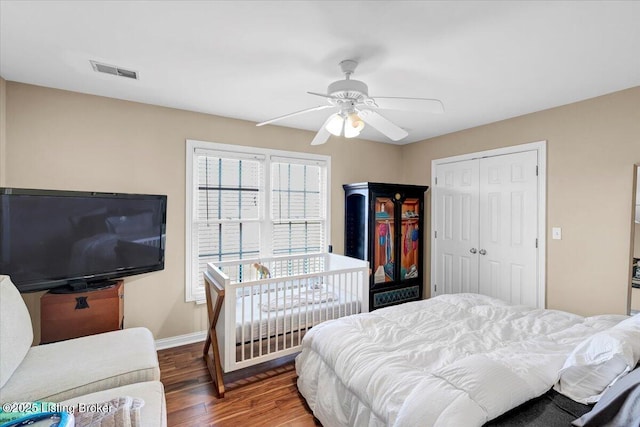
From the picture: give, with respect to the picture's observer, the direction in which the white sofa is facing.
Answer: facing to the right of the viewer

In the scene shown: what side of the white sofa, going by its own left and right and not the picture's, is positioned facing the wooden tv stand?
left

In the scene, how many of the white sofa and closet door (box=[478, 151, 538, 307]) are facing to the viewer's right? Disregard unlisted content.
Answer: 1

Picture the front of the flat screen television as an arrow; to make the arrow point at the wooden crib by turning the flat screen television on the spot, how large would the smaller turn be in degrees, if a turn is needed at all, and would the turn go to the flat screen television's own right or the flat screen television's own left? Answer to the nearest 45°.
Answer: approximately 90° to the flat screen television's own left

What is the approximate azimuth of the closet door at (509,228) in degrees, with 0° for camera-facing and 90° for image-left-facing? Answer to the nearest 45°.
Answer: approximately 45°

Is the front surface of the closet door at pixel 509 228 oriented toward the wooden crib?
yes

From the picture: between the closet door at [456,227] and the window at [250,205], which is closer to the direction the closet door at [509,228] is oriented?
the window

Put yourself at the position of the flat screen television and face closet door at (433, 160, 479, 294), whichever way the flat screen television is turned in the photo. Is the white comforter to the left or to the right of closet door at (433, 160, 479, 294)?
right

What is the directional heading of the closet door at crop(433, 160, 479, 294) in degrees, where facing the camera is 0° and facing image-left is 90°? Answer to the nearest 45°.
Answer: approximately 45°

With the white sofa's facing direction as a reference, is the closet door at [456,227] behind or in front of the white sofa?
in front

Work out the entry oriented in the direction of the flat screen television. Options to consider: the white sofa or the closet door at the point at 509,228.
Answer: the closet door
